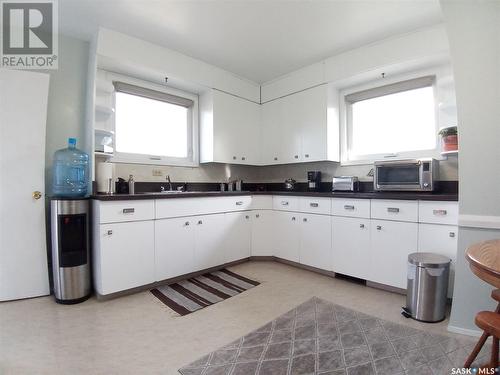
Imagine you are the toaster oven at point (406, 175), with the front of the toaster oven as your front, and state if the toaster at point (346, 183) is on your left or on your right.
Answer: on your right

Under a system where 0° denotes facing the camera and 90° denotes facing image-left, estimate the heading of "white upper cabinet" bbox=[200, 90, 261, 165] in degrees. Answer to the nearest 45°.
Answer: approximately 315°

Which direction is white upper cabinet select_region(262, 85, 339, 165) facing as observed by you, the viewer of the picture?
facing the viewer and to the left of the viewer

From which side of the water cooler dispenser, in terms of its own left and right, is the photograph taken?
front

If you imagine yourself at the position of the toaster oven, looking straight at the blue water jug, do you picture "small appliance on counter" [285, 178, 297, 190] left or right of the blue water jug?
right

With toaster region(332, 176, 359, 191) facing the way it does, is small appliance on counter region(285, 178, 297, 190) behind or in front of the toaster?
behind
